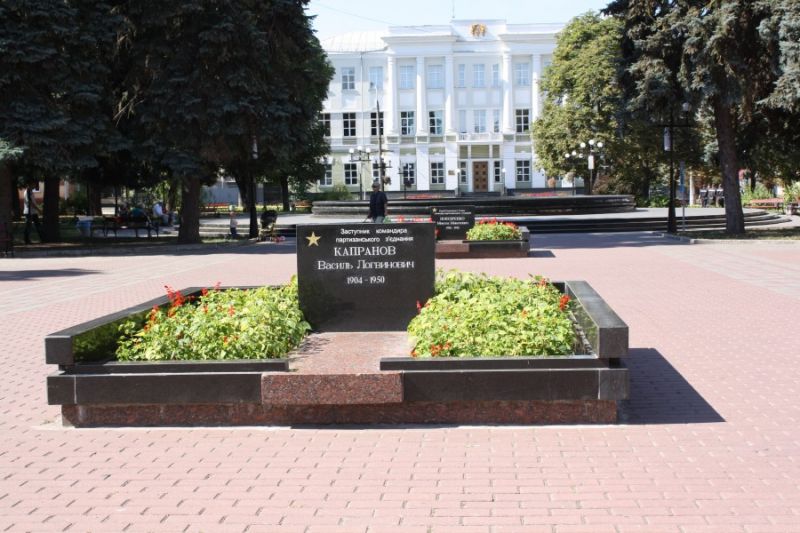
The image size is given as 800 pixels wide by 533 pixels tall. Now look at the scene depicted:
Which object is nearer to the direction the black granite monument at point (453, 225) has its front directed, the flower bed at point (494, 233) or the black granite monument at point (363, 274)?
the black granite monument

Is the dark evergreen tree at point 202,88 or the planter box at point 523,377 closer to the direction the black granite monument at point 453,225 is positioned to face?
the planter box

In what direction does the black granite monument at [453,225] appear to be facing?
toward the camera

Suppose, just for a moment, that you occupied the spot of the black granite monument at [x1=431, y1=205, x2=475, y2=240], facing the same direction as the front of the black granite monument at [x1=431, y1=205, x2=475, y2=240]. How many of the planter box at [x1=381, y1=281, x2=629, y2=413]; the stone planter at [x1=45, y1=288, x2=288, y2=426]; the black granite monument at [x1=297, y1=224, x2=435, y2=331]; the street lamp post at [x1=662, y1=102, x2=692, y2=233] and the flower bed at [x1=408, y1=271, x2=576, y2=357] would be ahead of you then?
4

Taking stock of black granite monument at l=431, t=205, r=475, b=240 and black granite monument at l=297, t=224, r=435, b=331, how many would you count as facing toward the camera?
2

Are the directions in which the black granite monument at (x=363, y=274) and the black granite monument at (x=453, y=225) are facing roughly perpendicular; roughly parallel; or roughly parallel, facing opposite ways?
roughly parallel

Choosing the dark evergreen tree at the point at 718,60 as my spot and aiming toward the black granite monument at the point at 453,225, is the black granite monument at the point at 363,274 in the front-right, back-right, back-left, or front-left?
front-left

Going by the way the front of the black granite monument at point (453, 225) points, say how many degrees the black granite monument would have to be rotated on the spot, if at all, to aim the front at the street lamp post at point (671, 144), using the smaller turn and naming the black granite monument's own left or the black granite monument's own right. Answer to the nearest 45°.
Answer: approximately 135° to the black granite monument's own left

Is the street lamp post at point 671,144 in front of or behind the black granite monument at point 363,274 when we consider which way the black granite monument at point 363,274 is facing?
behind

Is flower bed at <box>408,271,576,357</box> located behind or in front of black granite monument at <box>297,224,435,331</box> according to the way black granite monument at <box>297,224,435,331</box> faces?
in front

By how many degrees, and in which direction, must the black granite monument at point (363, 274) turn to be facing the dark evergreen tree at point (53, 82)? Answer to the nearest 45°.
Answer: approximately 135° to its right

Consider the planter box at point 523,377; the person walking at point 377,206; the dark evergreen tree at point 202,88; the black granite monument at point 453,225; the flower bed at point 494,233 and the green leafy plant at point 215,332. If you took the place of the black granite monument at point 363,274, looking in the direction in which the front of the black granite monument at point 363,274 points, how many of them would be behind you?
4

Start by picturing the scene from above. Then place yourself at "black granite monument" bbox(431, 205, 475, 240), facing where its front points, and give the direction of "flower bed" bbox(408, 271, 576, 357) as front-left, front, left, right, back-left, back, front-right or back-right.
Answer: front

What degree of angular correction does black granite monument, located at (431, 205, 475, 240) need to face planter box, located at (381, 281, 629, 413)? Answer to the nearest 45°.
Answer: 0° — it already faces it

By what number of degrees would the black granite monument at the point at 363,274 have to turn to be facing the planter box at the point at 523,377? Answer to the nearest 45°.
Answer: approximately 45° to its left

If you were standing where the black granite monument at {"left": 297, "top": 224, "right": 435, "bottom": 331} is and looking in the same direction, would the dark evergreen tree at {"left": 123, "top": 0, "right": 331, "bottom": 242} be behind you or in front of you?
behind
